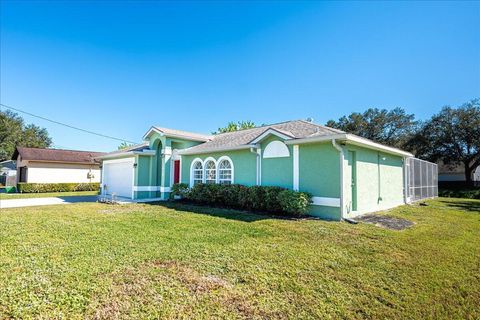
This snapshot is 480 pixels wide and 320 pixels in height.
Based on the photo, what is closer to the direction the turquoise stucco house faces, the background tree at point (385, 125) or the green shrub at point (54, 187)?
the green shrub

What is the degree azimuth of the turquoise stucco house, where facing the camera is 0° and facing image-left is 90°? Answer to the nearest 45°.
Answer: approximately 45°

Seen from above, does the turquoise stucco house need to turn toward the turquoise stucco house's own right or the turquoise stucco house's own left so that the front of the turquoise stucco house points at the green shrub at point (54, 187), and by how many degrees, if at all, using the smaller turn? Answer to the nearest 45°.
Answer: approximately 90° to the turquoise stucco house's own right

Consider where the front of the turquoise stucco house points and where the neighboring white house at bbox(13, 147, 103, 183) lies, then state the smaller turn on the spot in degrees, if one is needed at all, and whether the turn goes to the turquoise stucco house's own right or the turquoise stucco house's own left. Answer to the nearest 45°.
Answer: approximately 90° to the turquoise stucco house's own right

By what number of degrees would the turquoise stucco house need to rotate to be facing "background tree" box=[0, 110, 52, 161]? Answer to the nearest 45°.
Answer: approximately 90° to its right

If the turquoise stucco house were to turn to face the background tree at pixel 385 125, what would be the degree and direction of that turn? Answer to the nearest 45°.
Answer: approximately 180°

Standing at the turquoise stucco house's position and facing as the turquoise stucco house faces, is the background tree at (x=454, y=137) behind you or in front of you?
behind
